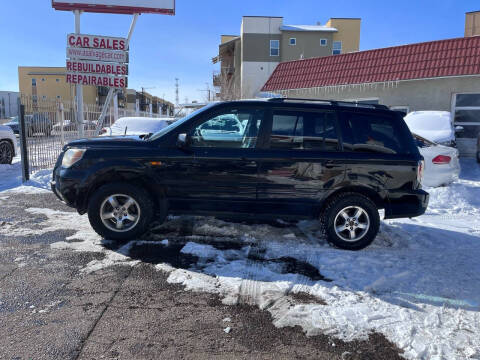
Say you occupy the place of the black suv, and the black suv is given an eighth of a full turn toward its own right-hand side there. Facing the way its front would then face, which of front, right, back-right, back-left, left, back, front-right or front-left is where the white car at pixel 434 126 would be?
right

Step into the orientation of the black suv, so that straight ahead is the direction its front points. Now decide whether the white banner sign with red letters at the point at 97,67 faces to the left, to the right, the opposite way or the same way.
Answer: to the left

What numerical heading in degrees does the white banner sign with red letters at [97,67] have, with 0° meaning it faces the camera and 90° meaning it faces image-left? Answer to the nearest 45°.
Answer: approximately 0°

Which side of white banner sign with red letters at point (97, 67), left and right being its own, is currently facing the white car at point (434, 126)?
left

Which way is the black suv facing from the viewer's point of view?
to the viewer's left

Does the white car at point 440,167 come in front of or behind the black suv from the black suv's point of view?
behind
